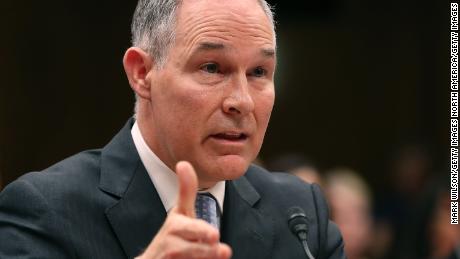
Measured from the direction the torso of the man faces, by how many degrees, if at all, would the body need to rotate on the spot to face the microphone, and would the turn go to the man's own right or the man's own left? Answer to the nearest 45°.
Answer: approximately 45° to the man's own left

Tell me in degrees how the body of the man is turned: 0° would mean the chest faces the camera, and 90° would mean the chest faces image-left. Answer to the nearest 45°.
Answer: approximately 315°

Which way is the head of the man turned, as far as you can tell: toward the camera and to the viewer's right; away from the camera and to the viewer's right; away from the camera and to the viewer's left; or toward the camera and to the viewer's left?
toward the camera and to the viewer's right
